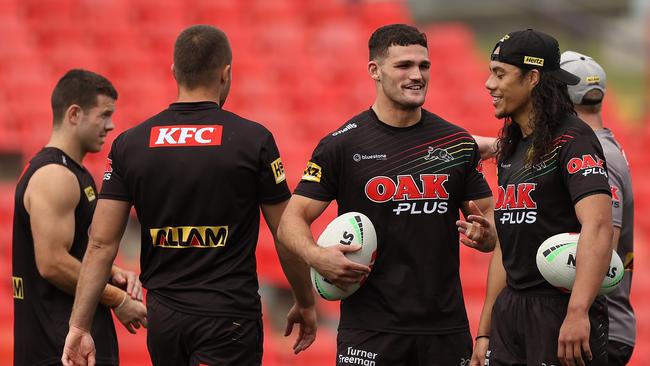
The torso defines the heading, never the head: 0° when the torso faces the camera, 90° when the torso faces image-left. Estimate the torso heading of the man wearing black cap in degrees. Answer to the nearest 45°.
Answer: approximately 45°

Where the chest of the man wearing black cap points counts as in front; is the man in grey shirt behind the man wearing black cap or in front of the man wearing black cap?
behind
